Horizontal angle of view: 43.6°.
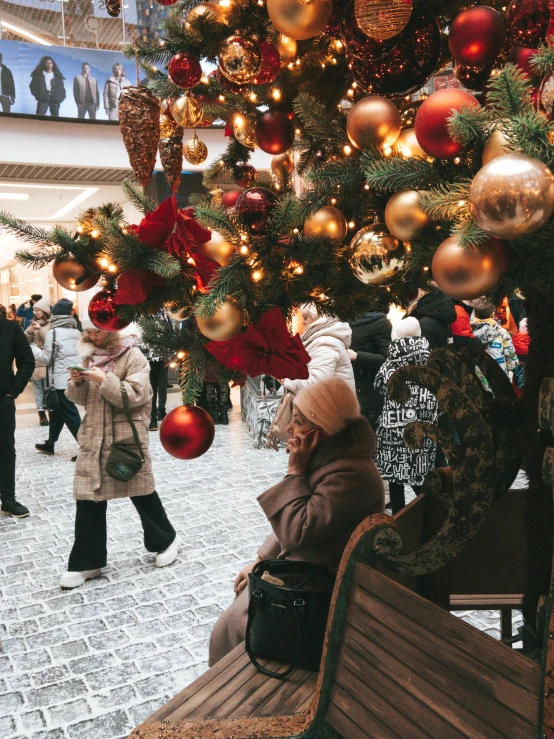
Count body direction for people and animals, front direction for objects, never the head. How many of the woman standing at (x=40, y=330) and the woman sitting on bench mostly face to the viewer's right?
0

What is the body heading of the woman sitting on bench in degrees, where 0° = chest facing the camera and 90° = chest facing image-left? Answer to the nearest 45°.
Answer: approximately 90°

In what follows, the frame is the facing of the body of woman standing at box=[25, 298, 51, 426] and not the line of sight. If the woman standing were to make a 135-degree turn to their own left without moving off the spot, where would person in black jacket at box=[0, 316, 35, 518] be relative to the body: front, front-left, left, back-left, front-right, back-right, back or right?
right

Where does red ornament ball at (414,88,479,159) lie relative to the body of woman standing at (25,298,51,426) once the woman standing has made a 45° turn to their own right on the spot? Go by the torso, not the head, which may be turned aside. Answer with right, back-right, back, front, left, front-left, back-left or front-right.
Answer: left

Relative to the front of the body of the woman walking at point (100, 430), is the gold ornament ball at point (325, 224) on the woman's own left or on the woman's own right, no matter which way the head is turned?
on the woman's own left

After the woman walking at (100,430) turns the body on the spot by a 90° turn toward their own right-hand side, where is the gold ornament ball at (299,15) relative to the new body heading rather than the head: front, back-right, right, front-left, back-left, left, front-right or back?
back-left

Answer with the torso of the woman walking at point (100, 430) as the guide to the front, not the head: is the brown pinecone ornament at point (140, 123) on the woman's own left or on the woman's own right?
on the woman's own left

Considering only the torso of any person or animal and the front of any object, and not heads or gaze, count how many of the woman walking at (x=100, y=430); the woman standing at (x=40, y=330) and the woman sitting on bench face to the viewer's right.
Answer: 0

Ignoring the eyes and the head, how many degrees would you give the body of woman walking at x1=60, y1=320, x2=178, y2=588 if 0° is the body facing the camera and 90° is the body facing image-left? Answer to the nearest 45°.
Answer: approximately 45°

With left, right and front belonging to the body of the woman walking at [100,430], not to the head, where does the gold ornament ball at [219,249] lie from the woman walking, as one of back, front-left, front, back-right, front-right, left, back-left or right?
front-left

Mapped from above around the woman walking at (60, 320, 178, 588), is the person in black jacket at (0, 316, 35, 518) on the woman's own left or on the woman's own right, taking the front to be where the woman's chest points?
on the woman's own right

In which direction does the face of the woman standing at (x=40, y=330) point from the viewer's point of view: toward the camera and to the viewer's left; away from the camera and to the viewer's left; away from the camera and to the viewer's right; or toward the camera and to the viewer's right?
toward the camera and to the viewer's left

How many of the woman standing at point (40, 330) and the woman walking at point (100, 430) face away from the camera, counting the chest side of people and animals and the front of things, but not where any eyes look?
0
